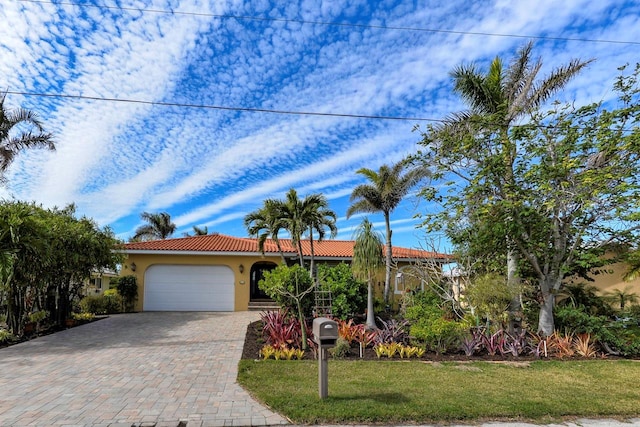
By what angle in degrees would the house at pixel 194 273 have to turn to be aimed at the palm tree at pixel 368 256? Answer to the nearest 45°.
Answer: approximately 45° to its left

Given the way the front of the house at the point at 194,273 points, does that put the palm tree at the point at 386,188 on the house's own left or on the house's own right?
on the house's own left

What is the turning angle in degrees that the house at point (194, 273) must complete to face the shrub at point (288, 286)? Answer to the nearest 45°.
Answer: approximately 45° to its left

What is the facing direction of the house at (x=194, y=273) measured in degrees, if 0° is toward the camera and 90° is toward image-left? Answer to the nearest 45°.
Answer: approximately 0°

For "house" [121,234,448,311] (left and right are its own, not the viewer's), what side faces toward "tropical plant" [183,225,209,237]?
back

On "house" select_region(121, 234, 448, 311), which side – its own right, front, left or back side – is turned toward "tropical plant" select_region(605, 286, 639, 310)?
left

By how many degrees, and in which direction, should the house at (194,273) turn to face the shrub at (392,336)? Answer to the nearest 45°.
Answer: approximately 45° to its left

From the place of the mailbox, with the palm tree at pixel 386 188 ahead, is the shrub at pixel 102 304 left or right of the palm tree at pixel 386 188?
left

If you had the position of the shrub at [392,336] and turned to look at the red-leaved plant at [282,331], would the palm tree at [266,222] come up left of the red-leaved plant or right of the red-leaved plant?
right
